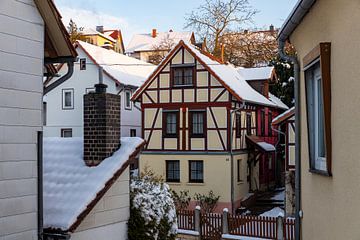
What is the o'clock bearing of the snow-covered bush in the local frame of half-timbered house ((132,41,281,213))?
The snow-covered bush is roughly at 12 o'clock from the half-timbered house.

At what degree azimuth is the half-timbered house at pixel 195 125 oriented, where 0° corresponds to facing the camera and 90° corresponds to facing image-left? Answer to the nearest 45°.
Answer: approximately 0°

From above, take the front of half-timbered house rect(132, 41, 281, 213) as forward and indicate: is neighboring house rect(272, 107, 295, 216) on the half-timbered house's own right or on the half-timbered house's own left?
on the half-timbered house's own left

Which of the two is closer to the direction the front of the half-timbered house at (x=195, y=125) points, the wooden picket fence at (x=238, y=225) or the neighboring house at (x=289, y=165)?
the wooden picket fence

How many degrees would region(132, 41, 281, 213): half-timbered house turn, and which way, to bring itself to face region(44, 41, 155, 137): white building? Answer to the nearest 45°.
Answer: approximately 135° to its right

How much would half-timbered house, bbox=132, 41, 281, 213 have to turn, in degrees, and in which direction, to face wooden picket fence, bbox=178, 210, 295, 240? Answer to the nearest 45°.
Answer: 0° — it already faces it

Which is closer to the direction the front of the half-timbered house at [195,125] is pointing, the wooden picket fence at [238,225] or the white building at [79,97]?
the wooden picket fence

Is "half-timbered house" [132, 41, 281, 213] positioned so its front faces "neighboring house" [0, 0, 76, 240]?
yes

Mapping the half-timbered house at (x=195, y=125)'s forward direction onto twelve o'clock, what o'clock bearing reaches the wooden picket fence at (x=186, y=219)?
The wooden picket fence is roughly at 12 o'clock from the half-timbered house.
